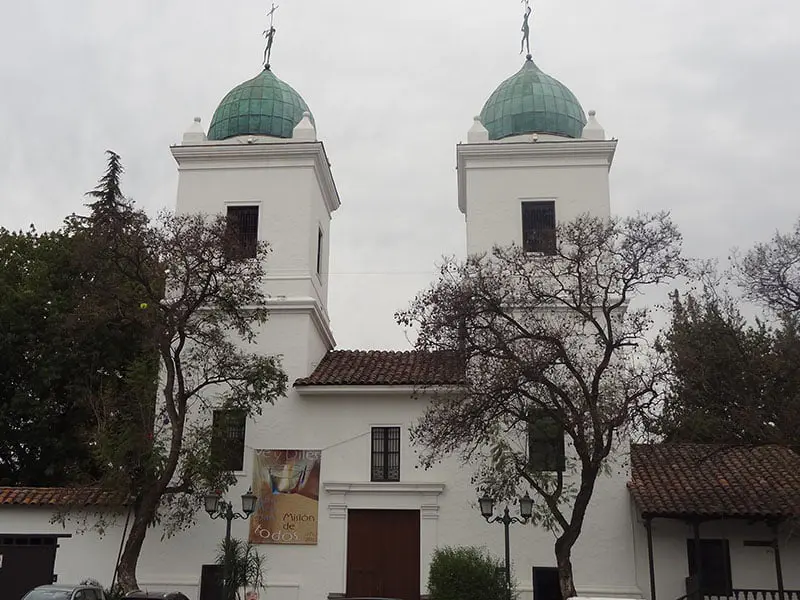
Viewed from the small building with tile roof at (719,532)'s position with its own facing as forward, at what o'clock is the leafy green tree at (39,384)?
The leafy green tree is roughly at 3 o'clock from the small building with tile roof.

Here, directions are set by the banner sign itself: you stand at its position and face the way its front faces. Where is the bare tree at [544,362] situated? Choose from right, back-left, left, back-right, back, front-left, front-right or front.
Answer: front-left

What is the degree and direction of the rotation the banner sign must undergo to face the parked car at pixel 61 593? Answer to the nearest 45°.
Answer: approximately 45° to its right

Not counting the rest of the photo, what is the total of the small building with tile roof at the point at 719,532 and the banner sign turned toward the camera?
2

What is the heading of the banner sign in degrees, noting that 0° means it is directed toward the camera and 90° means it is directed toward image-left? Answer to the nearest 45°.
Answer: approximately 0°

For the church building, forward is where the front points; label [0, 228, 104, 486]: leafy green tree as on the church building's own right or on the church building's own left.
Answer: on the church building's own right

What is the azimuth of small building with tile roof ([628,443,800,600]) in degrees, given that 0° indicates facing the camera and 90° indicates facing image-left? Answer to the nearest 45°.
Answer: approximately 0°

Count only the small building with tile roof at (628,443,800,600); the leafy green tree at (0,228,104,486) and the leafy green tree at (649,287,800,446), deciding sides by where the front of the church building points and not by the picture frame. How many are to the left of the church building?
2

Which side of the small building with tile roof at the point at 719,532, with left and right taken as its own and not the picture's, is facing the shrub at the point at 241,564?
right

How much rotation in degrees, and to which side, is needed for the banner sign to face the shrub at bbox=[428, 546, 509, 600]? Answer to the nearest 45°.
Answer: approximately 45° to its left
